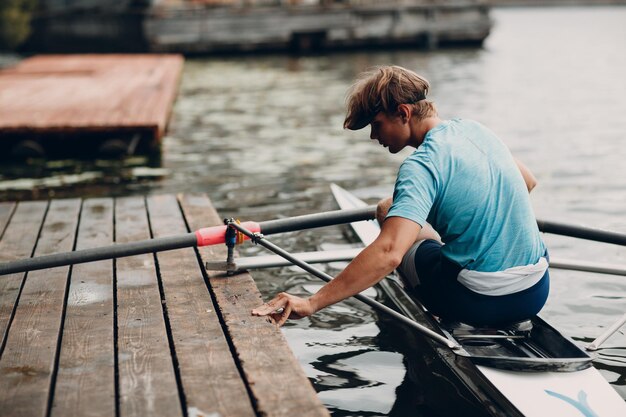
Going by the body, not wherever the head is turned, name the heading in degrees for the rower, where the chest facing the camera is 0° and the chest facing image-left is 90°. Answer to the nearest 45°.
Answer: approximately 135°

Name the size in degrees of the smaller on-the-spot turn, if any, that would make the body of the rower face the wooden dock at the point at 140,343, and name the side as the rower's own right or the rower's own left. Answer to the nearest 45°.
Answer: approximately 45° to the rower's own left

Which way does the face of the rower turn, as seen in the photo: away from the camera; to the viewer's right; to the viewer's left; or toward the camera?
to the viewer's left

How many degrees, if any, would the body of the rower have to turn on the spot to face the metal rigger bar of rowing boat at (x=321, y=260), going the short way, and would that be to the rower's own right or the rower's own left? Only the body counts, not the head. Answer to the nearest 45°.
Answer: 0° — they already face it
